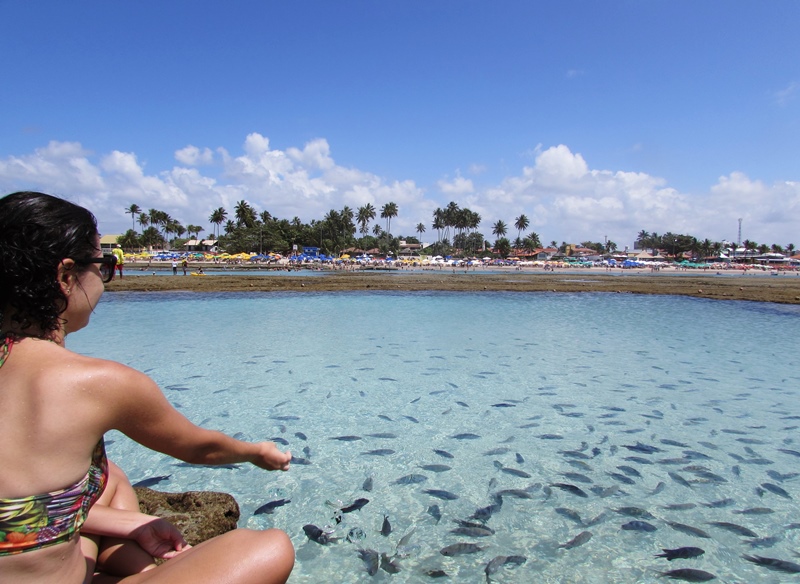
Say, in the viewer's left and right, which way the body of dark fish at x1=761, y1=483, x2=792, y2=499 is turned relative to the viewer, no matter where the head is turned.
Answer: facing to the left of the viewer

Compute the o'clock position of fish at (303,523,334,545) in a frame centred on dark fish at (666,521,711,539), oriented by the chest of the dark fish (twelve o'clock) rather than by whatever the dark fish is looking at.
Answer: The fish is roughly at 11 o'clock from the dark fish.

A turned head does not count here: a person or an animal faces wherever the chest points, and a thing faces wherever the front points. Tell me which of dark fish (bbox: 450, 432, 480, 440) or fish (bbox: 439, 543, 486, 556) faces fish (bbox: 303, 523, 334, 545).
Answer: fish (bbox: 439, 543, 486, 556)

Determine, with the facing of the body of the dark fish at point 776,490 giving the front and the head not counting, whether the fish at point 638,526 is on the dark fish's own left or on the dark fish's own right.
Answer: on the dark fish's own right

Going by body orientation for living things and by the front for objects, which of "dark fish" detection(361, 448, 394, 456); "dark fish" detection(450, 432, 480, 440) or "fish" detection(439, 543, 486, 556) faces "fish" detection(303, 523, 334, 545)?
"fish" detection(439, 543, 486, 556)

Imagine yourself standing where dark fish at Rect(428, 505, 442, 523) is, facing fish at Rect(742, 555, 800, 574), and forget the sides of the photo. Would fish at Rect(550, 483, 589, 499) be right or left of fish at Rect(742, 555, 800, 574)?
left

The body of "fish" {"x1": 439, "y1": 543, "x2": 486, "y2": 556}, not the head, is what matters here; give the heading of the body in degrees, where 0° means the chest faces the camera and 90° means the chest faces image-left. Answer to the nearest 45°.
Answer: approximately 90°
